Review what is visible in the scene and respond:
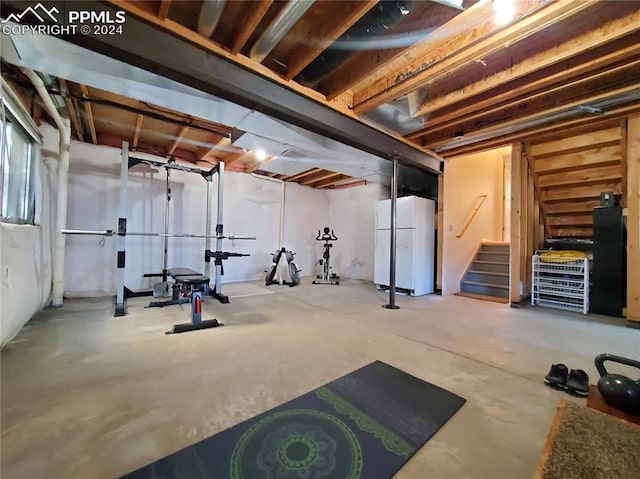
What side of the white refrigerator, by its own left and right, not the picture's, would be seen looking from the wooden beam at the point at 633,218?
left

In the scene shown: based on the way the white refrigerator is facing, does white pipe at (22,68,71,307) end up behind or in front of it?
in front

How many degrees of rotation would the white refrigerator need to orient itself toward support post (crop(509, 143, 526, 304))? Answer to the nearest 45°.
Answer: approximately 135° to its left

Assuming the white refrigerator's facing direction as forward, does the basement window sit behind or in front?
in front

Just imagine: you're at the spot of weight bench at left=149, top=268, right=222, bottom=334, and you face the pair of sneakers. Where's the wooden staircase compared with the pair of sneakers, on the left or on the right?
left

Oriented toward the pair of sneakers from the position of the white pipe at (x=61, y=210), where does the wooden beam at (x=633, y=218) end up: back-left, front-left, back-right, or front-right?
front-left

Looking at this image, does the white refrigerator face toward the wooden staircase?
no

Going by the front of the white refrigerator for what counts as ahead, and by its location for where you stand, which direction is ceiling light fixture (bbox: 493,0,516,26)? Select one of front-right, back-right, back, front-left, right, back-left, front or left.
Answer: front-left

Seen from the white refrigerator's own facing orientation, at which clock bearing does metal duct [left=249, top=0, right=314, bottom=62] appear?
The metal duct is roughly at 11 o'clock from the white refrigerator.

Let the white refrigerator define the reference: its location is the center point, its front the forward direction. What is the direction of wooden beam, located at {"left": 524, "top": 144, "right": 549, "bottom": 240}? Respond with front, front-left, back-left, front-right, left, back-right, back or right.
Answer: back-left

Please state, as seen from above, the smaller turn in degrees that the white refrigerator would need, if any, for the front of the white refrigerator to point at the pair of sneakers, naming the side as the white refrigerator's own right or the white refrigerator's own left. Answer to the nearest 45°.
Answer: approximately 45° to the white refrigerator's own left

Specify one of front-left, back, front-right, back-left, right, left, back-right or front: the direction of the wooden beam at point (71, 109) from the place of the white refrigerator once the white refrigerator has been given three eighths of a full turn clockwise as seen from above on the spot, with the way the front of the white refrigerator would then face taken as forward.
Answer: back-left

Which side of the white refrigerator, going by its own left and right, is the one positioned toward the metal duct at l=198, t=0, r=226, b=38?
front

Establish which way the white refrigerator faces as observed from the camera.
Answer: facing the viewer and to the left of the viewer
